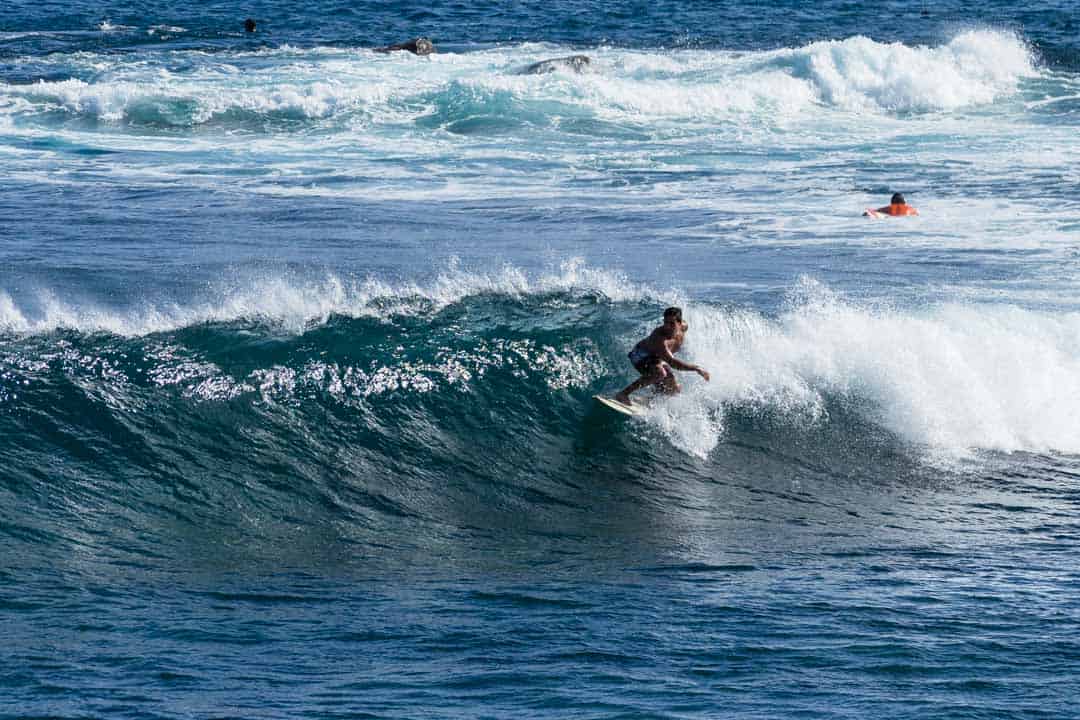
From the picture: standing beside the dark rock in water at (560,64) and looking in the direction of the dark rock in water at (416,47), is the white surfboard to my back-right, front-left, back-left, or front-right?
back-left

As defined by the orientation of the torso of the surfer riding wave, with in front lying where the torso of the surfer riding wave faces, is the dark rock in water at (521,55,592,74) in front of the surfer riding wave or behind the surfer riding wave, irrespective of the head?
behind

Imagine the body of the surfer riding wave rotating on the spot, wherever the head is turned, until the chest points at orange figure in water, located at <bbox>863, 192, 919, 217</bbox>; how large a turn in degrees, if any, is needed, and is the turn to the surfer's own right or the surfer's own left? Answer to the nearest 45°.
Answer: approximately 135° to the surfer's own left

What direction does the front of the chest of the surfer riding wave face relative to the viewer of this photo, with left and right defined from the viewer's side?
facing the viewer and to the right of the viewer

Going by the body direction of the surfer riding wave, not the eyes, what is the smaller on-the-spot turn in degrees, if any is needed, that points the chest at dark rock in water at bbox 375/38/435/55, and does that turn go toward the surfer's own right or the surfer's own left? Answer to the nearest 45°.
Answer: approximately 135° to the surfer's own left

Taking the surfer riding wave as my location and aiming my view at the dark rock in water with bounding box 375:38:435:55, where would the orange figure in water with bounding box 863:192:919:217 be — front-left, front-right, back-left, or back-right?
front-right
